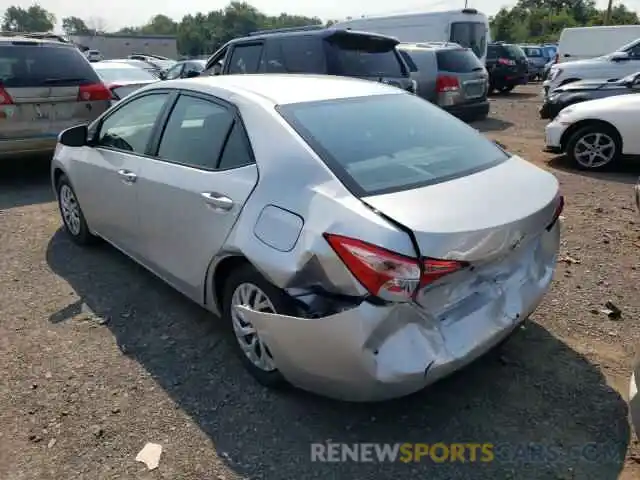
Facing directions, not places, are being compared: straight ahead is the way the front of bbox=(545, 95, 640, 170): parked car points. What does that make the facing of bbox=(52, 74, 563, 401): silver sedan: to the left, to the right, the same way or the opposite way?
the same way

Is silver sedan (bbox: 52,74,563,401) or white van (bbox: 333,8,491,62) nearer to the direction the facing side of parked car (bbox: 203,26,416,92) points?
the white van

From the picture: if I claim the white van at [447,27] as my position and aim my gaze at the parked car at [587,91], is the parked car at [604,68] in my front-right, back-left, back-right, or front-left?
front-left

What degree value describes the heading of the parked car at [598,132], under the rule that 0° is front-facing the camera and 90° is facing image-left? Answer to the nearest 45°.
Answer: approximately 90°

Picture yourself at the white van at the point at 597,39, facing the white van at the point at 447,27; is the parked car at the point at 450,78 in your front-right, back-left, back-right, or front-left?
front-left

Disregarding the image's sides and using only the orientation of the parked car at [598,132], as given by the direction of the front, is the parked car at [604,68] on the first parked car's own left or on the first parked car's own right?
on the first parked car's own right

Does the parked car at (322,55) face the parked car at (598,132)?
no

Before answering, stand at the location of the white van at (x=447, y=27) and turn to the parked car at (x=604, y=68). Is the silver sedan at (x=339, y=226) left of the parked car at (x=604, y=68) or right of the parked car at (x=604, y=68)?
right

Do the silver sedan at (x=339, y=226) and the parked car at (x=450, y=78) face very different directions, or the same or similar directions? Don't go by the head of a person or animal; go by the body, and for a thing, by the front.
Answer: same or similar directions

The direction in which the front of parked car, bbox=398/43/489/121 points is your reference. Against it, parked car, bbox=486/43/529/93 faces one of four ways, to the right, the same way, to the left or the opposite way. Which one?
the same way

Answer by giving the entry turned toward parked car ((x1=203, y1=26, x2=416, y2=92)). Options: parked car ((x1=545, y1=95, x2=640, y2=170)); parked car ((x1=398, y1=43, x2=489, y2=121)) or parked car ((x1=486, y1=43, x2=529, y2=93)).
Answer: parked car ((x1=545, y1=95, x2=640, y2=170))

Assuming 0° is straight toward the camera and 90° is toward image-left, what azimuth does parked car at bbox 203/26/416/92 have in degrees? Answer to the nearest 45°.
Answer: approximately 135°

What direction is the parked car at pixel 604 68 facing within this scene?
to the viewer's left

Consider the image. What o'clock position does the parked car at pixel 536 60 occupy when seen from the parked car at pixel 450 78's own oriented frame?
the parked car at pixel 536 60 is roughly at 2 o'clock from the parked car at pixel 450 78.

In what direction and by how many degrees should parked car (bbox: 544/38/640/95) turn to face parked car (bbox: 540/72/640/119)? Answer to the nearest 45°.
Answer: approximately 90° to its left

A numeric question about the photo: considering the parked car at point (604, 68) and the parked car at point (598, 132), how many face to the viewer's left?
2

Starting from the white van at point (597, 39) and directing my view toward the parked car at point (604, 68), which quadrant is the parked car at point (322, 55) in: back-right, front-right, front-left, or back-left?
front-right

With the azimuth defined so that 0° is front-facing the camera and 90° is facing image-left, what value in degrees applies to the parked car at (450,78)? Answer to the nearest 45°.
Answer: approximately 135°

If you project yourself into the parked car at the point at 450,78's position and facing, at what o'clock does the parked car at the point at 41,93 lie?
the parked car at the point at 41,93 is roughly at 9 o'clock from the parked car at the point at 450,78.
